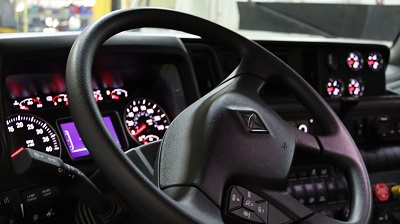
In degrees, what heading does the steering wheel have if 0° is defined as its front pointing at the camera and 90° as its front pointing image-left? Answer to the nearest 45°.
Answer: approximately 315°
